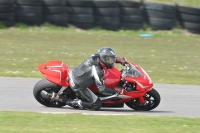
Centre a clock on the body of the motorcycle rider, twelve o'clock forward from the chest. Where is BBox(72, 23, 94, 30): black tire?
The black tire is roughly at 9 o'clock from the motorcycle rider.

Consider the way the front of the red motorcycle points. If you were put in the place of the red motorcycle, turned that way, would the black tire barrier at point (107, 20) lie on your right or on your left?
on your left

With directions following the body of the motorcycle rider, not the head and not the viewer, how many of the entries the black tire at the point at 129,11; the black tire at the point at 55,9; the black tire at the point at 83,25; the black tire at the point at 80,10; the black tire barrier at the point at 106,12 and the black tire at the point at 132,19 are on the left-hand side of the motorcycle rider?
6

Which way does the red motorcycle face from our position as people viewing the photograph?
facing to the right of the viewer

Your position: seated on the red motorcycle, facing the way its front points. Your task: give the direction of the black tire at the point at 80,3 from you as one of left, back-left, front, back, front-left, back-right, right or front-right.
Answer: left

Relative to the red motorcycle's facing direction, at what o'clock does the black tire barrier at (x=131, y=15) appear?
The black tire barrier is roughly at 9 o'clock from the red motorcycle.

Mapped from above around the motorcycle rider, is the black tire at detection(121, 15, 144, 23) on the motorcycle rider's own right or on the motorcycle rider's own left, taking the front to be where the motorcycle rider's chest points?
on the motorcycle rider's own left

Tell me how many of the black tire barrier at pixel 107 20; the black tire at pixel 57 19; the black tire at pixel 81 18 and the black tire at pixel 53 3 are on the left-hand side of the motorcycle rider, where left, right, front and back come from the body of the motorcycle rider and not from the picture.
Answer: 4

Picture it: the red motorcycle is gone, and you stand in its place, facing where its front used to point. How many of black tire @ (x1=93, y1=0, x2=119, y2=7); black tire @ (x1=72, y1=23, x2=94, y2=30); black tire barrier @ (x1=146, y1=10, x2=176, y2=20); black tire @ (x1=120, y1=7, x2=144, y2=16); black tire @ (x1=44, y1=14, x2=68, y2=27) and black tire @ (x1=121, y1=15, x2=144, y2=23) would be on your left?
6

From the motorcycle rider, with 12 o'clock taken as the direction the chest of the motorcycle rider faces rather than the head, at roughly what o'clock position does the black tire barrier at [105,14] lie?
The black tire barrier is roughly at 9 o'clock from the motorcycle rider.

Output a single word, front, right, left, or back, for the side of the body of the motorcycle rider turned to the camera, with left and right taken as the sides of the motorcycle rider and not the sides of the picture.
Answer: right

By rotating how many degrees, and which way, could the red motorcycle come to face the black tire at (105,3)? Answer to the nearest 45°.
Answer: approximately 90° to its left
